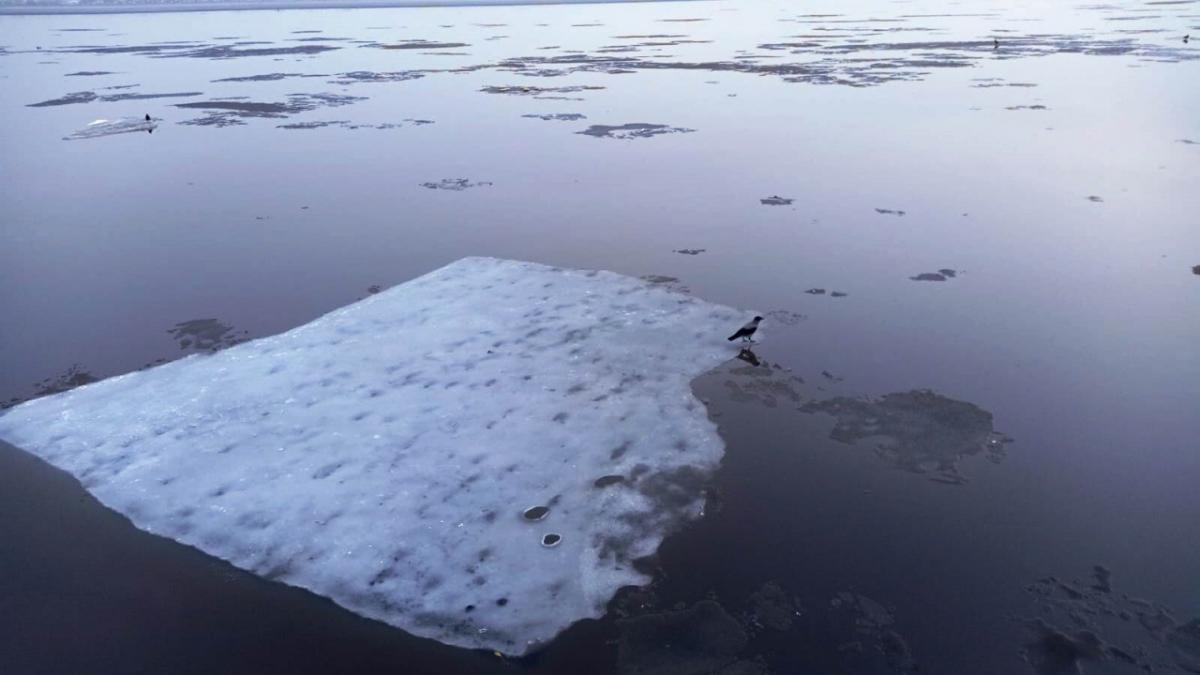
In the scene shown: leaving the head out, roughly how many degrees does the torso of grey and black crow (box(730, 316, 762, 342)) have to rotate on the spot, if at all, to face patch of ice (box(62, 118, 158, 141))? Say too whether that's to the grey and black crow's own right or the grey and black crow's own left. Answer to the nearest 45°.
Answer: approximately 135° to the grey and black crow's own left

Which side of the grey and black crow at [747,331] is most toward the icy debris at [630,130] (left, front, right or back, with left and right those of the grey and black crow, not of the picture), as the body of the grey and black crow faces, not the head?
left

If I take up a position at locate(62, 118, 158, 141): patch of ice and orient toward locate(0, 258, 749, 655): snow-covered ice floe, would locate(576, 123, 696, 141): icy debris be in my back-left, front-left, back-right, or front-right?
front-left

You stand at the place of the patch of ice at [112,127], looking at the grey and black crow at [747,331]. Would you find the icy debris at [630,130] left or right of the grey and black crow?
left

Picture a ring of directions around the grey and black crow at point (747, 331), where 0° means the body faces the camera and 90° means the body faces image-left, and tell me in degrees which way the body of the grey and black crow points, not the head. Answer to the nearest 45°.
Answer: approximately 270°
